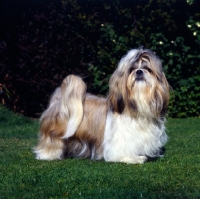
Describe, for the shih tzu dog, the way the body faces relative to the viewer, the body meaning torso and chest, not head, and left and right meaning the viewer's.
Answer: facing the viewer and to the right of the viewer
